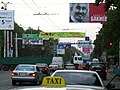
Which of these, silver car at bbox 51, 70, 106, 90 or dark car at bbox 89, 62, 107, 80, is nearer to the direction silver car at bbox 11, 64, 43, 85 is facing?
the dark car

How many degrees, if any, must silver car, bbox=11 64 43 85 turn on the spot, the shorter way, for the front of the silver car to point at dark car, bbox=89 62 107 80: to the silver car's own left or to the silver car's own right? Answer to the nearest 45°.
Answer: approximately 45° to the silver car's own right

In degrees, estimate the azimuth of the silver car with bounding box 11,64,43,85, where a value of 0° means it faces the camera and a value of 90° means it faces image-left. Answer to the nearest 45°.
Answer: approximately 180°

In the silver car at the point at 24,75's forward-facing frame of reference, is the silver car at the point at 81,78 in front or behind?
behind
